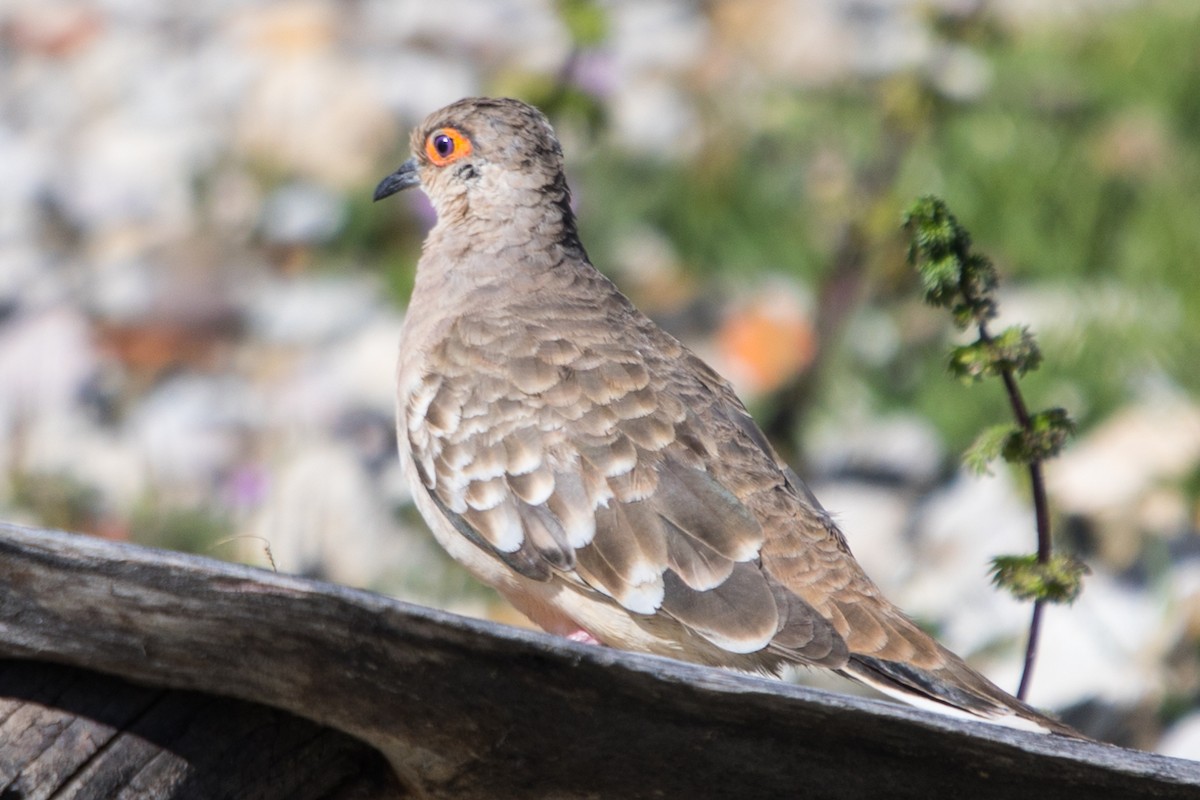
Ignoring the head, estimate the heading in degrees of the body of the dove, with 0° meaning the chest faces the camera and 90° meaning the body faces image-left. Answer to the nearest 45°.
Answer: approximately 90°
